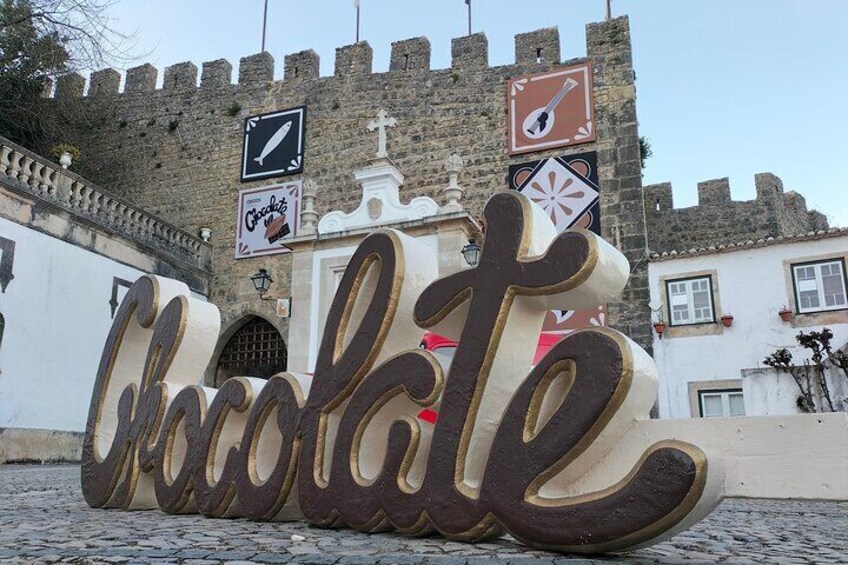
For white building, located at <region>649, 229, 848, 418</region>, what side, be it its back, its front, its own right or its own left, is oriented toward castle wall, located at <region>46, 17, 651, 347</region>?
right

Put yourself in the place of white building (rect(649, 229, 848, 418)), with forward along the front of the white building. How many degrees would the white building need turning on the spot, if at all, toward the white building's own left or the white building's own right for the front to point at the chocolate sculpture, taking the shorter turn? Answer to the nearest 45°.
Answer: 0° — it already faces it

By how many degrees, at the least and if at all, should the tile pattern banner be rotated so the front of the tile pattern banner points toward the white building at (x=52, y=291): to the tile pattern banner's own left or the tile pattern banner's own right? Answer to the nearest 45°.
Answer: approximately 90° to the tile pattern banner's own right

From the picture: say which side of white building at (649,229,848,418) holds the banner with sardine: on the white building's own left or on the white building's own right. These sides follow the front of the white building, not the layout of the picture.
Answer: on the white building's own right

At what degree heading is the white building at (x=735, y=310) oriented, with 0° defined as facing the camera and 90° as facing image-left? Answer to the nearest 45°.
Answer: approximately 0°

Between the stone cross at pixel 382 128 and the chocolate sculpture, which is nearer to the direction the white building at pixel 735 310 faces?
the chocolate sculpture

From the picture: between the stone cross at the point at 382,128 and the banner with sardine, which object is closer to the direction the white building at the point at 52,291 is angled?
the stone cross

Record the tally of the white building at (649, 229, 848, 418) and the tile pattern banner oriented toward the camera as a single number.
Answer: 2

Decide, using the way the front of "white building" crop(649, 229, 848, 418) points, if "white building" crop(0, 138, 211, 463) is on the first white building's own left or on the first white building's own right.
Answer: on the first white building's own right

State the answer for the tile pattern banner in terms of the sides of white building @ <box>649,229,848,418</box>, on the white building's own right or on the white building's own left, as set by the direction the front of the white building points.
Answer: on the white building's own right

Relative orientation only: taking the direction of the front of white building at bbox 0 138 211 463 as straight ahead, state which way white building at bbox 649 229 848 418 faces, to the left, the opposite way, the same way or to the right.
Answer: to the right

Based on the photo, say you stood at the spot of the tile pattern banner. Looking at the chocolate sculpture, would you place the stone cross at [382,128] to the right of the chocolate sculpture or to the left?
right

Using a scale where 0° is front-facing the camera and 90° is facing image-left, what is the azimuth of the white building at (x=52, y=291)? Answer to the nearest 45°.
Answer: approximately 315°

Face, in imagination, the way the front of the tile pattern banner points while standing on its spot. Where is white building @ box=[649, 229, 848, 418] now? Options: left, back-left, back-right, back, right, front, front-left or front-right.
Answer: left

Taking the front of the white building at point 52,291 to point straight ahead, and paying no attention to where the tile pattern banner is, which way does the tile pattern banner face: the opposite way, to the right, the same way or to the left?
to the right

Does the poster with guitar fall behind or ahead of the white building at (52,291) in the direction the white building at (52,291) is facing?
ahead
